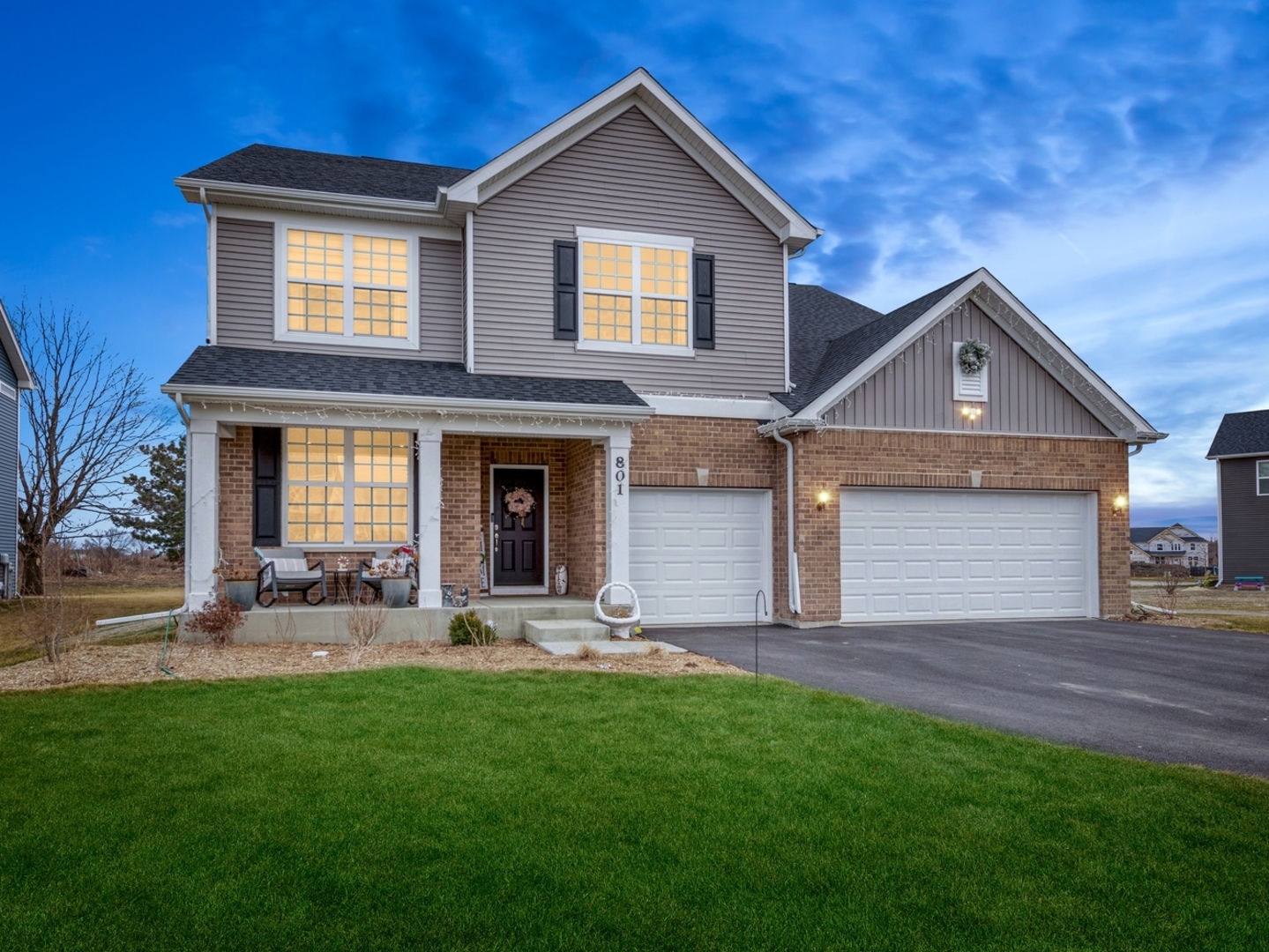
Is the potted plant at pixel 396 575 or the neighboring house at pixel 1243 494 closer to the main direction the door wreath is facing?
the potted plant

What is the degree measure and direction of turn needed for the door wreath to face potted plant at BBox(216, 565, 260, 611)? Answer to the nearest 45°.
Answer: approximately 45° to its right

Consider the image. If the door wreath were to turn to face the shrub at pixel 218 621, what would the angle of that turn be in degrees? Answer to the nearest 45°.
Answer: approximately 45° to its right

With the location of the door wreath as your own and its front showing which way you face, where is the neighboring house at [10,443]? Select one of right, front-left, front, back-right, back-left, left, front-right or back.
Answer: back-right

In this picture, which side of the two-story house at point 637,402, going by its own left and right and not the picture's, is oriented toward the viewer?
front
